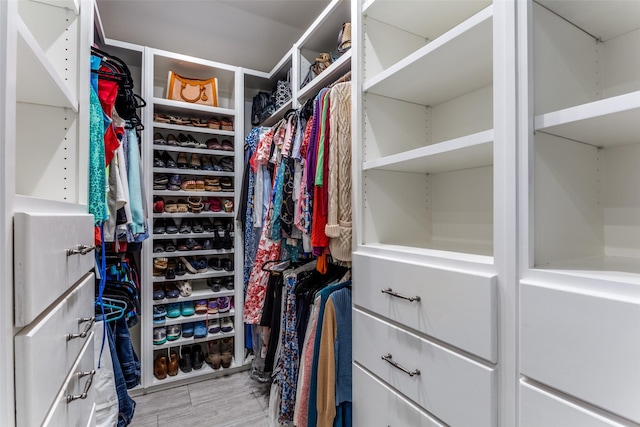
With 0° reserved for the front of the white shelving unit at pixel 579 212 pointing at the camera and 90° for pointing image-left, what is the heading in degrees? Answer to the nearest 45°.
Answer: approximately 45°

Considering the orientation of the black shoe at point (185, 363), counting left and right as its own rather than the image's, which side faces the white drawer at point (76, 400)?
front

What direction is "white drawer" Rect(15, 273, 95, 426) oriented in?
to the viewer's right
